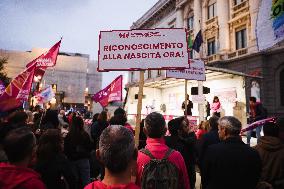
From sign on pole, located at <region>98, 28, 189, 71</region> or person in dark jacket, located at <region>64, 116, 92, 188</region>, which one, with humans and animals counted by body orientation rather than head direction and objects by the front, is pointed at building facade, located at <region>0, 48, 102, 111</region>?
the person in dark jacket

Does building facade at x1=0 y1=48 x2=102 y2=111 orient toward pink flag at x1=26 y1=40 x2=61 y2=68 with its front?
yes

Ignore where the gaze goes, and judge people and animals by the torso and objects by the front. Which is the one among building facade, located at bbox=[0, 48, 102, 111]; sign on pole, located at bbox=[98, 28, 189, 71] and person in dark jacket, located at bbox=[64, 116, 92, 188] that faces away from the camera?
the person in dark jacket

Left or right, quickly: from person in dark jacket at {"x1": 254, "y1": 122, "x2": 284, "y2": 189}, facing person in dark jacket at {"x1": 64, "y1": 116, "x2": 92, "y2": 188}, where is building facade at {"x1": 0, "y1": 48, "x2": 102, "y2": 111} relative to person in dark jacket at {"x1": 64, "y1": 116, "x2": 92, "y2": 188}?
right

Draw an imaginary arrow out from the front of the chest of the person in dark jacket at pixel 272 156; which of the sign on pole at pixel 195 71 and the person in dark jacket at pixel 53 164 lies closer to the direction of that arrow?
the sign on pole

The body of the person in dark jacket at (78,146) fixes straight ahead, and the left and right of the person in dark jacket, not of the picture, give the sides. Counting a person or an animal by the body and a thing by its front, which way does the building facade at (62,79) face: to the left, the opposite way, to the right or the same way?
the opposite way

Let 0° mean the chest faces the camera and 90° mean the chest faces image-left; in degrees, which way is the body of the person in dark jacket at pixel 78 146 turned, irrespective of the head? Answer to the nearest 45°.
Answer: approximately 180°

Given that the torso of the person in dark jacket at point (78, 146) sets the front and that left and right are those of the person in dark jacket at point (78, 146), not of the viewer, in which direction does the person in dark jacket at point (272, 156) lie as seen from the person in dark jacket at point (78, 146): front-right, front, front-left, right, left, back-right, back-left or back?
back-right

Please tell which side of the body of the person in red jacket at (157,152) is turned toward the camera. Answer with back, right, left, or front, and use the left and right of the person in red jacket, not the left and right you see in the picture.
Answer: back

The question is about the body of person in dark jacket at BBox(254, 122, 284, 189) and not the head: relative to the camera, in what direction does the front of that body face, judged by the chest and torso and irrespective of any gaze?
away from the camera

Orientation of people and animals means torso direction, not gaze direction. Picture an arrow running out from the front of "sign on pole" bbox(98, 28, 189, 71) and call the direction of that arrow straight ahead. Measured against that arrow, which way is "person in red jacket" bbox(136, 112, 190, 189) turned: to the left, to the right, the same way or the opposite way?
the opposite way

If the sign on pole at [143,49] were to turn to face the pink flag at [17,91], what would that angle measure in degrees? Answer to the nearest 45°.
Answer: approximately 135° to its right

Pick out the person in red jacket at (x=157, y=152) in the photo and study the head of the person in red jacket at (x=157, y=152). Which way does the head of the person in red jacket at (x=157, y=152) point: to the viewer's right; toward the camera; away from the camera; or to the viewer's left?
away from the camera
